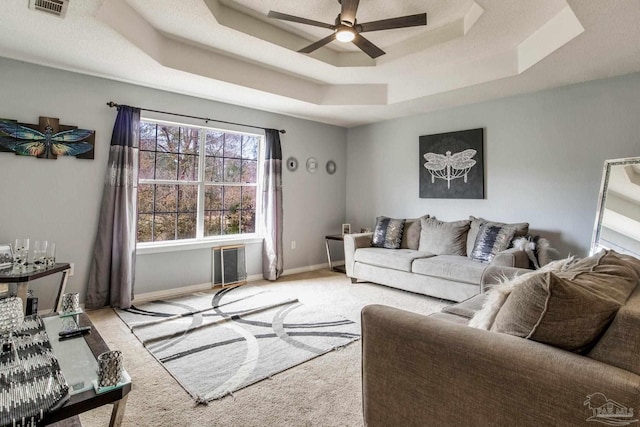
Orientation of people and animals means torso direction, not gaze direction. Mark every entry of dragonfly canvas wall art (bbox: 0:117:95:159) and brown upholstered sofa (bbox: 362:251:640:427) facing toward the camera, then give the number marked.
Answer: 1

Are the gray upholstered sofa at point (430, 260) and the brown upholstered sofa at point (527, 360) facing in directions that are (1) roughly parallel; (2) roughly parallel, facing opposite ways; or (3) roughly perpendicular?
roughly perpendicular

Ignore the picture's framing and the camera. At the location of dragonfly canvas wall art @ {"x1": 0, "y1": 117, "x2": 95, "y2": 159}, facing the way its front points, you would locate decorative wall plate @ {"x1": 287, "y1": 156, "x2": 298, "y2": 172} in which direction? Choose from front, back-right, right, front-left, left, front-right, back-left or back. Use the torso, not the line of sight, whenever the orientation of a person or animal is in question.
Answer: left

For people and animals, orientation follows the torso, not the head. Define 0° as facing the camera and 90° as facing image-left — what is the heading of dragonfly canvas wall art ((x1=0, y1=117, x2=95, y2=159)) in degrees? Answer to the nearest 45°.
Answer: approximately 0°

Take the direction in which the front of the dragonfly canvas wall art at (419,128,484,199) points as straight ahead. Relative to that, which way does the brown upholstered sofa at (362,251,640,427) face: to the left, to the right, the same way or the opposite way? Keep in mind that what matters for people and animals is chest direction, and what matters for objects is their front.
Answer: to the right

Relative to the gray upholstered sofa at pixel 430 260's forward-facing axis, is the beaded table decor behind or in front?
in front

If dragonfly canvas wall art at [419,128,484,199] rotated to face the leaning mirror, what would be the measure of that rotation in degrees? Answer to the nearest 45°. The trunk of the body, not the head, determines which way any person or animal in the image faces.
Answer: approximately 90° to its left

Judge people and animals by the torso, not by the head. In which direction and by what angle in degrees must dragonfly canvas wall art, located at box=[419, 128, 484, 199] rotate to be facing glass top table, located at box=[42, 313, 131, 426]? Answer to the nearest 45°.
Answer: approximately 45° to its left

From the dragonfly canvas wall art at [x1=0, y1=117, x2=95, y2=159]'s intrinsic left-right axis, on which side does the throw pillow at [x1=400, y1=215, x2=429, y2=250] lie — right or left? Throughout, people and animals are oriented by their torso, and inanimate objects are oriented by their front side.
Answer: on its left

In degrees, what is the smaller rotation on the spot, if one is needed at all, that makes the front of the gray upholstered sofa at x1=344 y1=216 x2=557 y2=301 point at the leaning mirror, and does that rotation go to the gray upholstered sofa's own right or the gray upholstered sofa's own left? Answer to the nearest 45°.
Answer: approximately 135° to the gray upholstered sofa's own left

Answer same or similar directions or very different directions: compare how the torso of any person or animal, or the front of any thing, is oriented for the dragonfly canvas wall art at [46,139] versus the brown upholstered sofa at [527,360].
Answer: very different directions

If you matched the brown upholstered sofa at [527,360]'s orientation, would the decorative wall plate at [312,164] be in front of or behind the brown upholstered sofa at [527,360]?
in front
